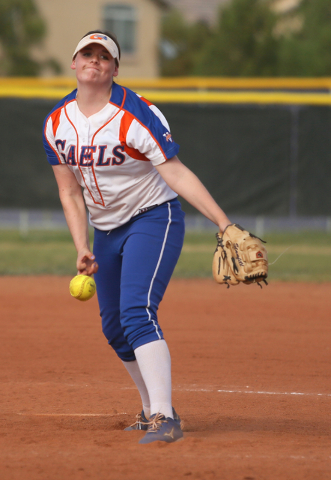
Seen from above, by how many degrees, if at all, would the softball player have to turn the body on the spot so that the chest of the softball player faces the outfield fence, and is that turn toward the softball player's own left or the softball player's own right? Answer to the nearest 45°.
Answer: approximately 135° to the softball player's own right

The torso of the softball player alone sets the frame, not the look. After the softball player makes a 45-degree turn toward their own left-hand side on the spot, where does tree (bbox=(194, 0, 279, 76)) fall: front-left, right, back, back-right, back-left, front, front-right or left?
back

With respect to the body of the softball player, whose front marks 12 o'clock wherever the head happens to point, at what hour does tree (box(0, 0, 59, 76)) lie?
The tree is roughly at 4 o'clock from the softball player.

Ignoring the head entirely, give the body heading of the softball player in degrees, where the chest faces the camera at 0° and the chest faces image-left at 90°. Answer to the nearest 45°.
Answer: approximately 45°

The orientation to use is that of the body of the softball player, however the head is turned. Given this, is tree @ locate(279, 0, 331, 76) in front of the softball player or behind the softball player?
behind
